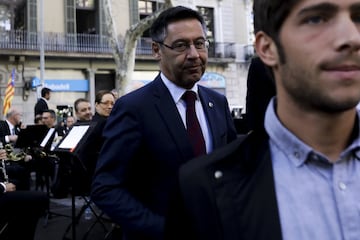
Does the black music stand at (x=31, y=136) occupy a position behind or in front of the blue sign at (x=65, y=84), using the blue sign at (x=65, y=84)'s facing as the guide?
in front

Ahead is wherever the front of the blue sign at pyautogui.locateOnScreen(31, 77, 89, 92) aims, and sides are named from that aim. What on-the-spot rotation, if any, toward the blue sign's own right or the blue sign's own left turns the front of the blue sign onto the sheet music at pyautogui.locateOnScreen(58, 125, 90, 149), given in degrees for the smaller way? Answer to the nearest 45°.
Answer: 0° — it already faces it

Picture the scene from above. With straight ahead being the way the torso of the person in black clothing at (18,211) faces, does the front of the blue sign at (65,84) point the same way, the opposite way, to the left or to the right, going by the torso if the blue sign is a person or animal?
to the right

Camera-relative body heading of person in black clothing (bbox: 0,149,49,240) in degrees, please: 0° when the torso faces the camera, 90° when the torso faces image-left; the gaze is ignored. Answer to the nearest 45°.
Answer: approximately 270°

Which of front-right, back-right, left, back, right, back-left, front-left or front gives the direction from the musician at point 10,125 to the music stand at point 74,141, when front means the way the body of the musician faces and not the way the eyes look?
front-right

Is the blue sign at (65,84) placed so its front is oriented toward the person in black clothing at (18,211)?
yes

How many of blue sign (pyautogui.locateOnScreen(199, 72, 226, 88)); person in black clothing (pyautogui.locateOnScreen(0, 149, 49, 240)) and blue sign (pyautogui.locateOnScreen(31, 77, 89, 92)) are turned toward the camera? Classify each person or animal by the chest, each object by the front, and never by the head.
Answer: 2

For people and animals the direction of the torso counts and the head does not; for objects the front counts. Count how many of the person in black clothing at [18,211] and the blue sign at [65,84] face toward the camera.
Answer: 1

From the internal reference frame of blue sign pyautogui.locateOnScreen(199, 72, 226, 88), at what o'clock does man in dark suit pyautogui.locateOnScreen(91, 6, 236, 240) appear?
The man in dark suit is roughly at 12 o'clock from the blue sign.

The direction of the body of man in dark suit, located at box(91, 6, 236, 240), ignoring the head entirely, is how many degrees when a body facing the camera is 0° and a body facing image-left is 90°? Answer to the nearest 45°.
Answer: approximately 315°

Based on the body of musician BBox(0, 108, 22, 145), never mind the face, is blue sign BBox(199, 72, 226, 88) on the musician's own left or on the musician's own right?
on the musician's own left

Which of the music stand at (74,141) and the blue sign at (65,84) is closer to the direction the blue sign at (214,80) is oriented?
the music stand
